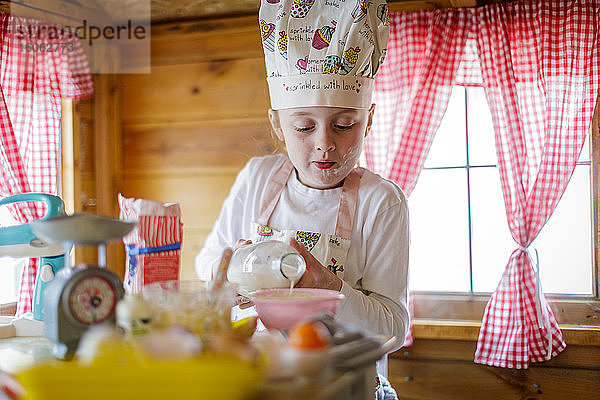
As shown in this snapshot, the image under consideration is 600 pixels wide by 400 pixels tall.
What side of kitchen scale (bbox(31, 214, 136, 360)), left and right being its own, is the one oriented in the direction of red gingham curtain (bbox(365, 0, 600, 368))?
left

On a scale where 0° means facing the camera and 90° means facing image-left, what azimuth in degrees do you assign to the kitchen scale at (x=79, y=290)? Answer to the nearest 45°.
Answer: approximately 315°

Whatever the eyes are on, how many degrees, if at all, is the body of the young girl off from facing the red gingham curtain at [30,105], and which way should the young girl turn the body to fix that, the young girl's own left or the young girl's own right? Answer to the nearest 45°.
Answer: approximately 135° to the young girl's own right

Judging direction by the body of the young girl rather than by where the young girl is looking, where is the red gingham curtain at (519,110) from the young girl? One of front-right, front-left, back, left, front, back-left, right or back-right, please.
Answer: back-left

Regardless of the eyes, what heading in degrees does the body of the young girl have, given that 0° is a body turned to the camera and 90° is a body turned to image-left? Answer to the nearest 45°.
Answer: approximately 0°

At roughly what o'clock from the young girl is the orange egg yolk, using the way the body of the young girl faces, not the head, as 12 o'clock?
The orange egg yolk is roughly at 12 o'clock from the young girl.
